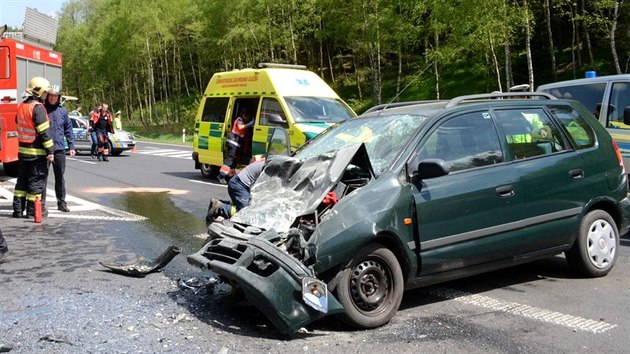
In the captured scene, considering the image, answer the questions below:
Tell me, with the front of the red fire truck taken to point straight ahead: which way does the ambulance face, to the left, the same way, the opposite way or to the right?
to the left

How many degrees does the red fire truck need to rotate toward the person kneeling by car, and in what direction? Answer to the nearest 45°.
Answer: approximately 45° to its left

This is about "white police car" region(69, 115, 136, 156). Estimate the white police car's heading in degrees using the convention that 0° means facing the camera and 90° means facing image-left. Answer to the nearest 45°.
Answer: approximately 315°

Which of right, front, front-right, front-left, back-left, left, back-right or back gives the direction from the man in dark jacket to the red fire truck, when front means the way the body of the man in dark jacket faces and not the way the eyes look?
back

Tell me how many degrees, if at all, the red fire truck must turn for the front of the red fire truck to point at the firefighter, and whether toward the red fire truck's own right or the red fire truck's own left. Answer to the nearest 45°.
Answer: approximately 45° to the red fire truck's own left

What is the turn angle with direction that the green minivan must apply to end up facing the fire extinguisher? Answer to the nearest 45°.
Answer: approximately 90° to its right

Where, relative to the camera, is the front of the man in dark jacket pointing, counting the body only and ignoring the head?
toward the camera

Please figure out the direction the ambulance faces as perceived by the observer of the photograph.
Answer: facing the viewer and to the right of the viewer
